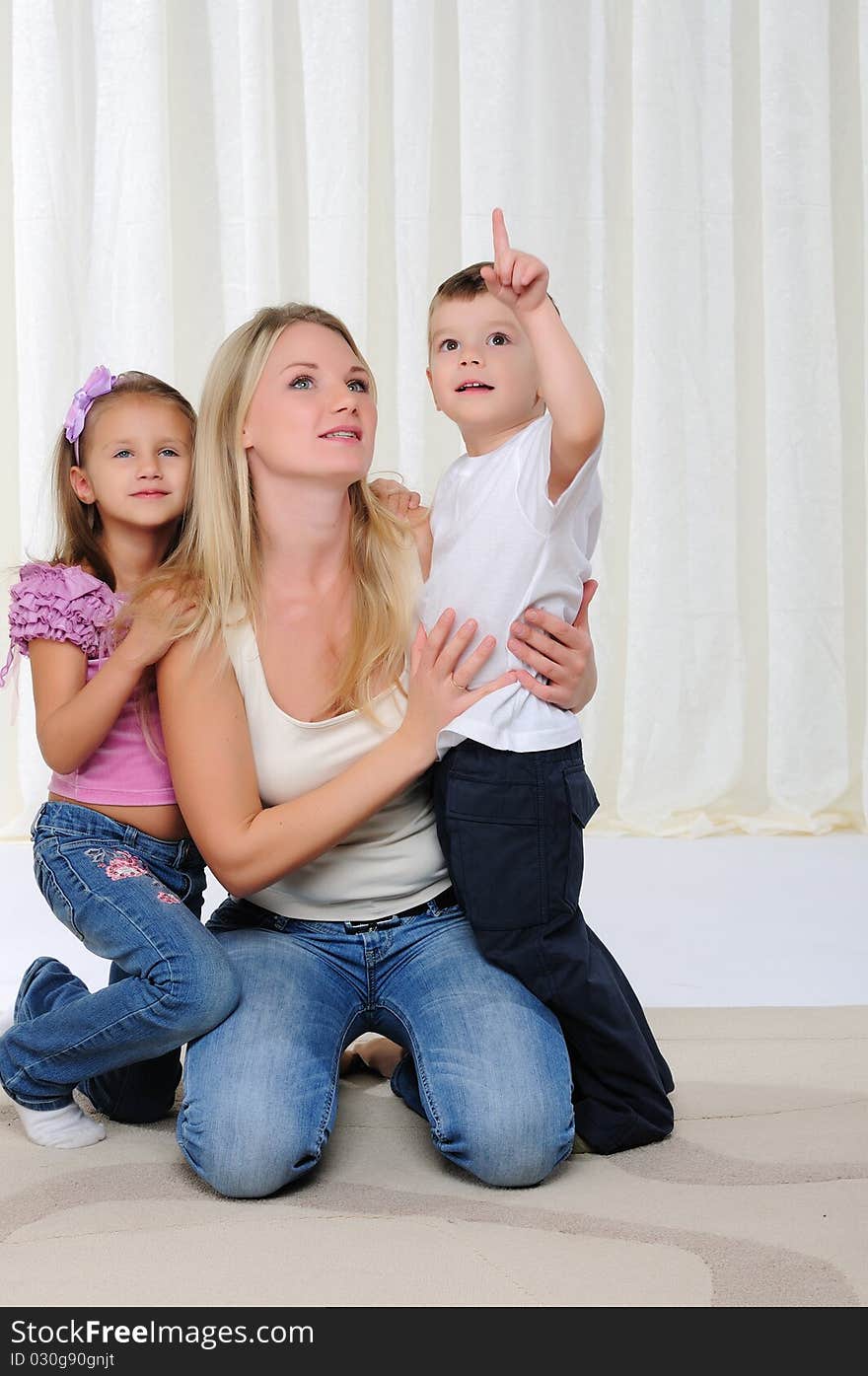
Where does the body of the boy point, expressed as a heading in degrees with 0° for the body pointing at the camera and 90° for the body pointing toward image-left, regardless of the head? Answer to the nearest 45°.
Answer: approximately 45°

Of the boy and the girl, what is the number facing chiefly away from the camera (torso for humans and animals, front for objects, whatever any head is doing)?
0
